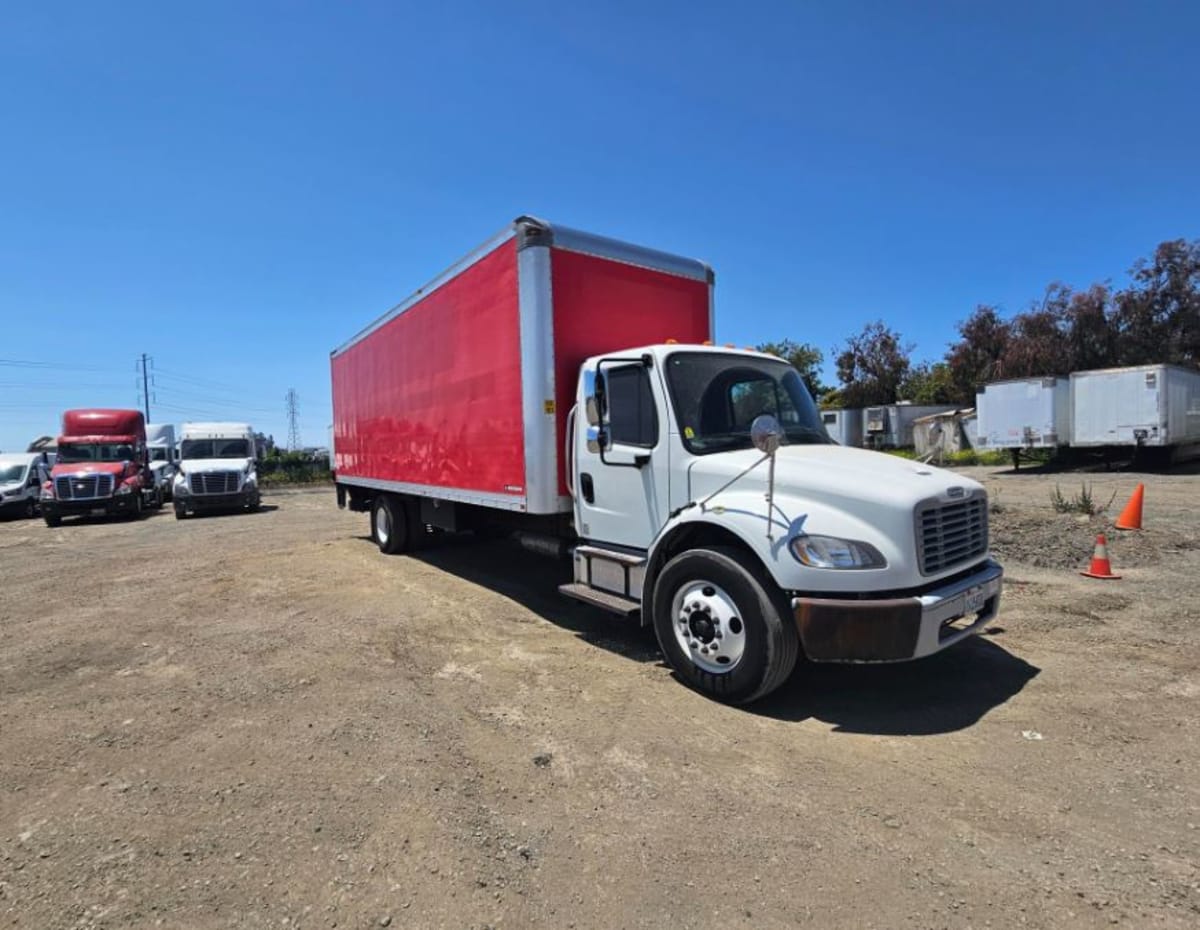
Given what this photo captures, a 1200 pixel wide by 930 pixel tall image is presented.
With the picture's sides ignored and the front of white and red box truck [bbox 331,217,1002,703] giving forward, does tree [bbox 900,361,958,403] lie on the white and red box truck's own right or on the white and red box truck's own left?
on the white and red box truck's own left

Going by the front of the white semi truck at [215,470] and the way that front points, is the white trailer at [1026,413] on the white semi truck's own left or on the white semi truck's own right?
on the white semi truck's own left

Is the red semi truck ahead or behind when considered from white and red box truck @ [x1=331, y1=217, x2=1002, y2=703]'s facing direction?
behind

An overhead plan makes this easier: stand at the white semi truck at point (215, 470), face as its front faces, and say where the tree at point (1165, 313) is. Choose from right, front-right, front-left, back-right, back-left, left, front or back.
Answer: left

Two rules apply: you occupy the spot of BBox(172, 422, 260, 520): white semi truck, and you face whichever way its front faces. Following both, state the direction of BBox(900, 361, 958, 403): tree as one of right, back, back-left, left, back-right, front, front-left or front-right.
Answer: left

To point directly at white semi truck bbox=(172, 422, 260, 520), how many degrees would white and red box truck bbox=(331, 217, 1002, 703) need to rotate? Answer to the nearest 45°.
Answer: approximately 180°

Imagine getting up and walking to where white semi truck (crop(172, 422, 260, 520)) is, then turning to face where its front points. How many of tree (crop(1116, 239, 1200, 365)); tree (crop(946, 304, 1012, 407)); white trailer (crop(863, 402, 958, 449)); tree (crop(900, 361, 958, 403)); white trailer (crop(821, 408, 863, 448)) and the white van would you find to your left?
5

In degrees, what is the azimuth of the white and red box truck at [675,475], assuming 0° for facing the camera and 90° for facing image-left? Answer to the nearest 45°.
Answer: approximately 315°

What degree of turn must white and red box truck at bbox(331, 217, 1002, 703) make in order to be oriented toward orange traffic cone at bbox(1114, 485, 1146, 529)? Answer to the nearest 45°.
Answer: approximately 90° to its left

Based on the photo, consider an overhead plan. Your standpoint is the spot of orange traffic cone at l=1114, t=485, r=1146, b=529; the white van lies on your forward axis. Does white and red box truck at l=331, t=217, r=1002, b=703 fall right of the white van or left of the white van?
left

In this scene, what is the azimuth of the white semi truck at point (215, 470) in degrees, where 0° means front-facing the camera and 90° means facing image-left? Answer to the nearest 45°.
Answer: approximately 0°

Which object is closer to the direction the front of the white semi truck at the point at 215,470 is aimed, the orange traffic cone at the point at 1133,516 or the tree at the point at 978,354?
the orange traffic cone

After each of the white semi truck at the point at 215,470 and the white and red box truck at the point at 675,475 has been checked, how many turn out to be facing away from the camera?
0

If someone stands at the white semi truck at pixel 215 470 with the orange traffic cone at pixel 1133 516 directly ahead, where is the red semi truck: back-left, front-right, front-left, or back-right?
back-right

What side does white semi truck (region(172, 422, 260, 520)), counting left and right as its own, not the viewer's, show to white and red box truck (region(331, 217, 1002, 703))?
front
